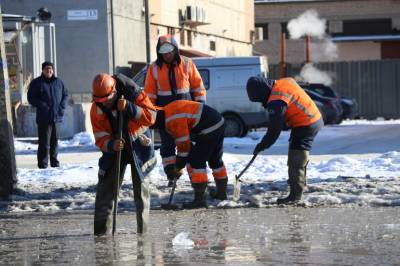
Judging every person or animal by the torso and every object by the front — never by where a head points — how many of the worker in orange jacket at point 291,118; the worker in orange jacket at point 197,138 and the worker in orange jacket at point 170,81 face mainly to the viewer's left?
2

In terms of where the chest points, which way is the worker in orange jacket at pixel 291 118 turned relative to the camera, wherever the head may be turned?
to the viewer's left

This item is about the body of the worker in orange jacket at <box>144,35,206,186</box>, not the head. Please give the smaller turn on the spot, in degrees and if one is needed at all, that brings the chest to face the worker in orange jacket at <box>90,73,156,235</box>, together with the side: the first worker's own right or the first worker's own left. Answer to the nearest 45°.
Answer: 0° — they already face them

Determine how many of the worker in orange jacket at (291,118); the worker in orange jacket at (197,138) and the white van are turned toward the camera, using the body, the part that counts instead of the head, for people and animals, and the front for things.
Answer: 0

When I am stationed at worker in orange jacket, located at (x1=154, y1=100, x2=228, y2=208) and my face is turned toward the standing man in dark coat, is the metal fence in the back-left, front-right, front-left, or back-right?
front-right

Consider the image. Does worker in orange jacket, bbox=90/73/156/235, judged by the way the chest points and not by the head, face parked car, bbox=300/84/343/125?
no

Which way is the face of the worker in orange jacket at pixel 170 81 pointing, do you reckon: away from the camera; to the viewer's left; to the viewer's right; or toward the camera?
toward the camera

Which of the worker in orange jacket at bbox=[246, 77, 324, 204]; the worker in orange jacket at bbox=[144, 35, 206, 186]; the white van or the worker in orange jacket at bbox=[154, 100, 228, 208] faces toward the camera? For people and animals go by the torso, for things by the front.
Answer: the worker in orange jacket at bbox=[144, 35, 206, 186]

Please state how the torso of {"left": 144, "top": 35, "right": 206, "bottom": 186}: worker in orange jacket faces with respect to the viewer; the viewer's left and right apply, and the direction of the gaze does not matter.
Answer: facing the viewer

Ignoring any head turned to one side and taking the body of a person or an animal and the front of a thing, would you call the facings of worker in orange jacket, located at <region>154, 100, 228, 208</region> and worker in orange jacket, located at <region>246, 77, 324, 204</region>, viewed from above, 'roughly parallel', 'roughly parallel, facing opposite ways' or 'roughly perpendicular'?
roughly parallel

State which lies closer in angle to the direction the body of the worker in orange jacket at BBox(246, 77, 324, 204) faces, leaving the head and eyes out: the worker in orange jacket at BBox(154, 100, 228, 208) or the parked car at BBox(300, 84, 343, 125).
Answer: the worker in orange jacket

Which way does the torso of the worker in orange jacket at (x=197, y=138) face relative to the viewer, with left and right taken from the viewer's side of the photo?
facing to the left of the viewer
